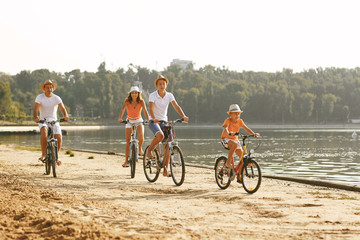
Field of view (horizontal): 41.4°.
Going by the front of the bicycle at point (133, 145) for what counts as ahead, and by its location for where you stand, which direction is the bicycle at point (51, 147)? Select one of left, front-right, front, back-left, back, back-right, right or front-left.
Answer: right

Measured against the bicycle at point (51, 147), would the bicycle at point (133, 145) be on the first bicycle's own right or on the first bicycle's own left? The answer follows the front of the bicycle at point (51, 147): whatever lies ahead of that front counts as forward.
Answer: on the first bicycle's own left

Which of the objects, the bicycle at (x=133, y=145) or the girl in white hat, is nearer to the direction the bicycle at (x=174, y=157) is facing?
the girl in white hat

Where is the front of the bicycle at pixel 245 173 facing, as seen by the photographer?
facing the viewer and to the right of the viewer

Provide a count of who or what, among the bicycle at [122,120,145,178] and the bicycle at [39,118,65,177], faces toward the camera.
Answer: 2
